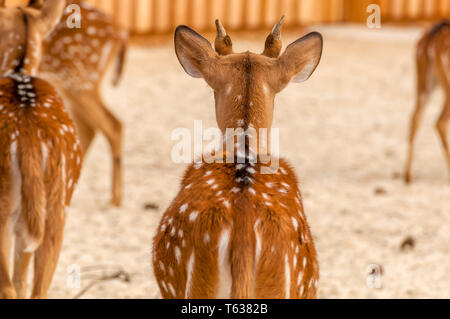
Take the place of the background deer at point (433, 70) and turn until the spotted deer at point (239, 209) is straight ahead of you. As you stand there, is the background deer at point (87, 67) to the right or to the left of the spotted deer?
right

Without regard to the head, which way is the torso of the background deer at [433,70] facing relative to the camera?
to the viewer's right

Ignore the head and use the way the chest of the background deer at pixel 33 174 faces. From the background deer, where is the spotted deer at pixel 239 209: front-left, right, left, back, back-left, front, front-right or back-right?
back-right

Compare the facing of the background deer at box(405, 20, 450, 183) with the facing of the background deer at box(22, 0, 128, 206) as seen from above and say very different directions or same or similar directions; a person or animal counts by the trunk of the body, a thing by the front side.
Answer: very different directions

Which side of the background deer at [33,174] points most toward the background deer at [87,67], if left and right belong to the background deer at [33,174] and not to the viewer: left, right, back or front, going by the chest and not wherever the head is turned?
front

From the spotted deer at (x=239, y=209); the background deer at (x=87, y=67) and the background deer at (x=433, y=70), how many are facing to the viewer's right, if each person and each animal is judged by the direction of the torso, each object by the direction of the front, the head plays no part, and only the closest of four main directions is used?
1

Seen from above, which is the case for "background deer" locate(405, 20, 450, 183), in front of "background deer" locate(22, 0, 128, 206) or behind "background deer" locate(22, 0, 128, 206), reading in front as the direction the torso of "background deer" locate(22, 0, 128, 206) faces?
behind

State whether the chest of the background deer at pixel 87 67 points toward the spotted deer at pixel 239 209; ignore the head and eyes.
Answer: no

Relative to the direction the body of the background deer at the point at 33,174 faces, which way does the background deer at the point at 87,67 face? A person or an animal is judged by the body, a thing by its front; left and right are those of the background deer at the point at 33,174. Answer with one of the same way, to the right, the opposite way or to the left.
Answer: to the left

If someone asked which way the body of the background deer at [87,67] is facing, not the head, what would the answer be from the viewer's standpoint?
to the viewer's left

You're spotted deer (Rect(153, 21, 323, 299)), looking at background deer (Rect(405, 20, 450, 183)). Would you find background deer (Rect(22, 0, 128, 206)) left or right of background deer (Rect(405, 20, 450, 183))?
left

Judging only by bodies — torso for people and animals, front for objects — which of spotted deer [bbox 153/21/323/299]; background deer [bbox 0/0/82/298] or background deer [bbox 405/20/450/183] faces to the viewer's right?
background deer [bbox 405/20/450/183]

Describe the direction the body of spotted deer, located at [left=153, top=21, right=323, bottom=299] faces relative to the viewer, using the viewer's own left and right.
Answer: facing away from the viewer

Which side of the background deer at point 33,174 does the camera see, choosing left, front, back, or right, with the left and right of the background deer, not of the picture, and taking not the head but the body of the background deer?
back

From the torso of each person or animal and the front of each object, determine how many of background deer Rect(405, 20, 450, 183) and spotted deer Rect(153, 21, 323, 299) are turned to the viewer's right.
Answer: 1
